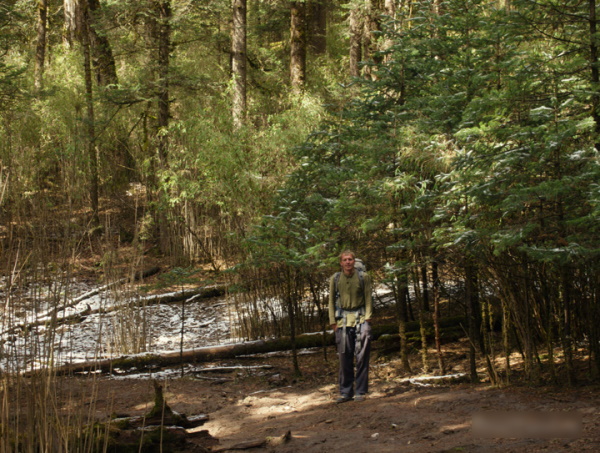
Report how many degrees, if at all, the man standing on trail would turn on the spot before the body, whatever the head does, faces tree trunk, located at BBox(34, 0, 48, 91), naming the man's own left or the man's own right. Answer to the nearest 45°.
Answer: approximately 135° to the man's own right

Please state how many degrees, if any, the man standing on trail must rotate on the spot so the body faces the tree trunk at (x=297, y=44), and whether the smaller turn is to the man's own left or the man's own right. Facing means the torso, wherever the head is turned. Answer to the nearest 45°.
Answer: approximately 180°

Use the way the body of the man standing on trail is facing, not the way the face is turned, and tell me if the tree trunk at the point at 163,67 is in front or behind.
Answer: behind

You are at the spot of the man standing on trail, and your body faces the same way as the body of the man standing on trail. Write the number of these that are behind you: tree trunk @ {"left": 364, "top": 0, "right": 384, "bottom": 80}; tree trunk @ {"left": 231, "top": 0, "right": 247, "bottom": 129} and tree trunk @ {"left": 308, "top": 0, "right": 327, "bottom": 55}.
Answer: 3

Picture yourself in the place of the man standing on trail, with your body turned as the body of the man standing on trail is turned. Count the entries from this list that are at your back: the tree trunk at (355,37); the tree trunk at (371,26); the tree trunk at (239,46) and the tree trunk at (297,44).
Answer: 4

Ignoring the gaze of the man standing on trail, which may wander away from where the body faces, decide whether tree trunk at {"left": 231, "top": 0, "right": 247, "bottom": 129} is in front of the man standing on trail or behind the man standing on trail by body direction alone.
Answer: behind

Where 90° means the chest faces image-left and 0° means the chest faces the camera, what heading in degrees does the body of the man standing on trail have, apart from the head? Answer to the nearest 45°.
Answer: approximately 0°

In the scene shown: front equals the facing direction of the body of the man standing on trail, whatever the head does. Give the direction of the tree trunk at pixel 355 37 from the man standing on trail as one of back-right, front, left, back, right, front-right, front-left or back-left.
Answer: back

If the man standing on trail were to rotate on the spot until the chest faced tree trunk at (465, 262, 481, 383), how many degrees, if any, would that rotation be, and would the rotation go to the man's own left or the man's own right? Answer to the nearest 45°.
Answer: approximately 90° to the man's own left
